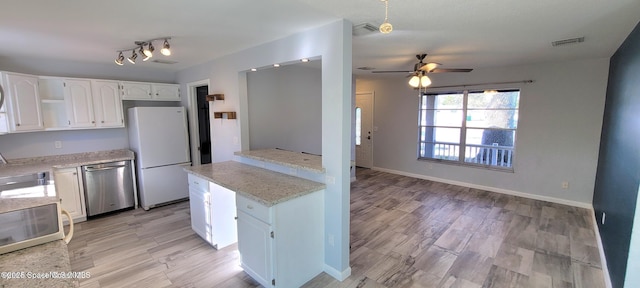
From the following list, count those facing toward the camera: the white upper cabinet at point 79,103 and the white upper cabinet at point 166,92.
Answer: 2

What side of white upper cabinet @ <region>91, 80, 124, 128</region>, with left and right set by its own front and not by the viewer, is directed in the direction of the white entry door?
left

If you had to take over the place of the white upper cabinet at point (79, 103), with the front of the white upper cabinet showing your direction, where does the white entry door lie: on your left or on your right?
on your left

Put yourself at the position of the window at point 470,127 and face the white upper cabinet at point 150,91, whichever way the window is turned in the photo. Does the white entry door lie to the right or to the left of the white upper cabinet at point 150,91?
right

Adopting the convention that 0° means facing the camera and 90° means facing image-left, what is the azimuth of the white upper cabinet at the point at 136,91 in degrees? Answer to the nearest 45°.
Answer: approximately 0°

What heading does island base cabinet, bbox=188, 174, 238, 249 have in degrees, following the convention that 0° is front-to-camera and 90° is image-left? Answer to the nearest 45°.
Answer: approximately 45°

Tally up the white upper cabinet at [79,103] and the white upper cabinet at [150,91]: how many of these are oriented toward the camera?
2
